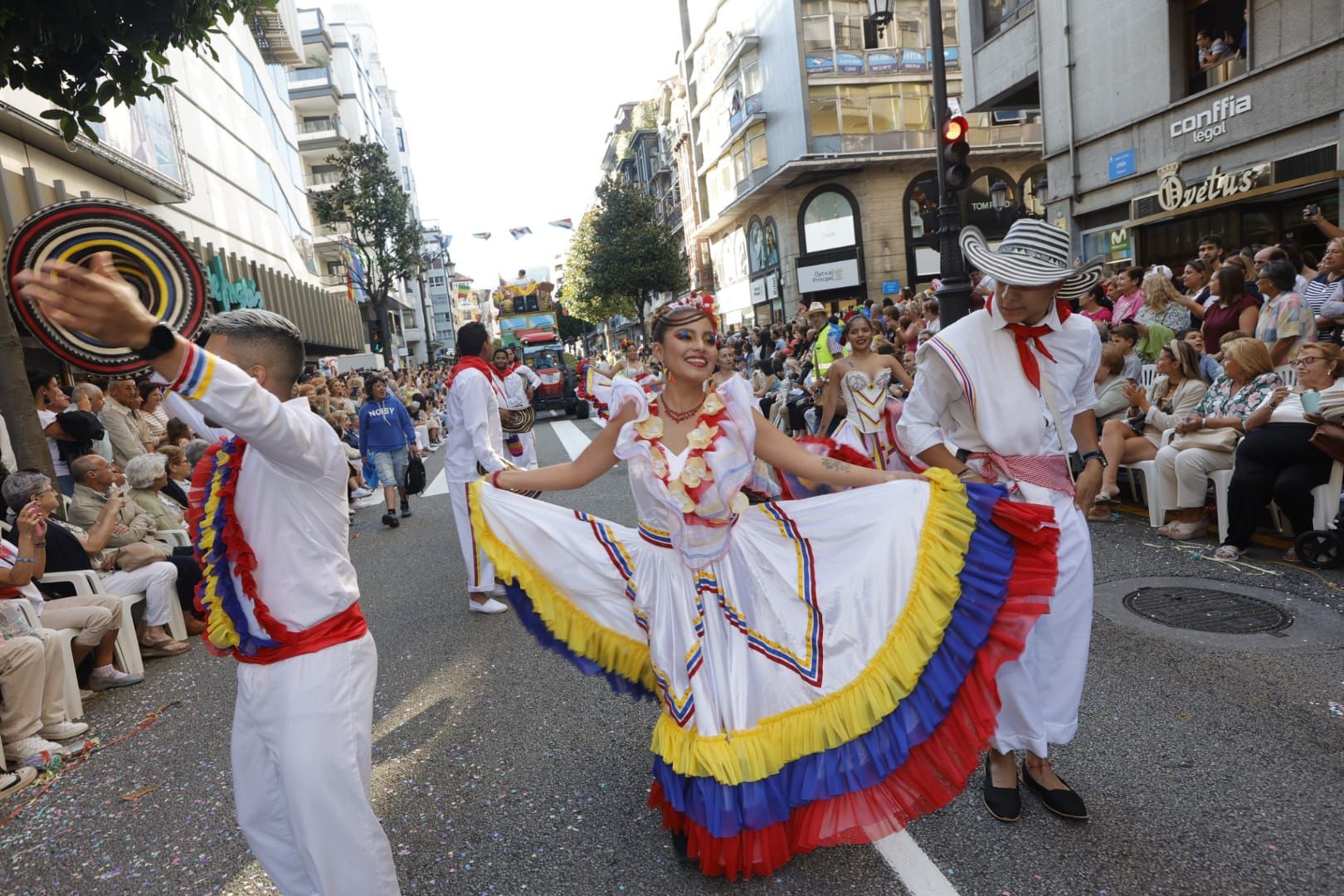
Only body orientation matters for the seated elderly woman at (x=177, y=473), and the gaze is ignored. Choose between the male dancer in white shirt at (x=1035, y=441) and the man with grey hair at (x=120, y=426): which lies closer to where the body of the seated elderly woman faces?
the male dancer in white shirt

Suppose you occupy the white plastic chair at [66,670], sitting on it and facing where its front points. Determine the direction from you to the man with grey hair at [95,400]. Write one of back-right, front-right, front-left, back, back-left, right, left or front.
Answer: left

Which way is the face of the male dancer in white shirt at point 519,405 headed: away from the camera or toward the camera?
toward the camera

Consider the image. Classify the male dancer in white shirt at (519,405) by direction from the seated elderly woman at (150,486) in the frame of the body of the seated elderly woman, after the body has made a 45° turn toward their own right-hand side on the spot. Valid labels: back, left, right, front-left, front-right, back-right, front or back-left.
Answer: front-left

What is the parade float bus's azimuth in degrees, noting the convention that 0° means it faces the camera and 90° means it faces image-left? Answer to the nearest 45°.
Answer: approximately 0°

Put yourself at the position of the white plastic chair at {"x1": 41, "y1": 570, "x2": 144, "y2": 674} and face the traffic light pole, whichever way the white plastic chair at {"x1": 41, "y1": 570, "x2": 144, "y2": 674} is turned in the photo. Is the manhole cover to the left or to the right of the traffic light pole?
right

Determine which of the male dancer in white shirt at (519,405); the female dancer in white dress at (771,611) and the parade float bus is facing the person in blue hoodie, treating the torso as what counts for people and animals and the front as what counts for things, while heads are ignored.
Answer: the parade float bus

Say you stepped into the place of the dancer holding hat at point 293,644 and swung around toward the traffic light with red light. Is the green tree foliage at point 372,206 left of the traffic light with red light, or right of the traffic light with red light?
left

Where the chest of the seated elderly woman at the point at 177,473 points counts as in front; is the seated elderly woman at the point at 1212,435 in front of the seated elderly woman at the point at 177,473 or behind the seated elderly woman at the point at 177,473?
in front

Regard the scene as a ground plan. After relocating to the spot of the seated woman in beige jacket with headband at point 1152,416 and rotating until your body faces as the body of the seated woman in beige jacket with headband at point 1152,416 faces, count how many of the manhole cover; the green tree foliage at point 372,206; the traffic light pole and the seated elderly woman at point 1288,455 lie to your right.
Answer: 2

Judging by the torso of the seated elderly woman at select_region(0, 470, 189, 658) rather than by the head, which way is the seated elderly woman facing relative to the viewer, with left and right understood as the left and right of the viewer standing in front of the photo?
facing to the right of the viewer

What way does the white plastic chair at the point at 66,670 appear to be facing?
to the viewer's right

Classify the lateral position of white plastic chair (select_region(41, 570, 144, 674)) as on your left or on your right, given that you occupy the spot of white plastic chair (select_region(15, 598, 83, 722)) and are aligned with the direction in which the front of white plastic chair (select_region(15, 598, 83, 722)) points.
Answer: on your left

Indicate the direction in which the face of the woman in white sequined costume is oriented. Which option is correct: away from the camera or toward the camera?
toward the camera

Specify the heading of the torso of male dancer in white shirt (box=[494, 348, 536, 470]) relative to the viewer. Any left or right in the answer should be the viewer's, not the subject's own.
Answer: facing the viewer and to the left of the viewer

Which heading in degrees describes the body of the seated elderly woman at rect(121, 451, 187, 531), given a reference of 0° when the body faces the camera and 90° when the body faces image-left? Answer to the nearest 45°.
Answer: approximately 270°

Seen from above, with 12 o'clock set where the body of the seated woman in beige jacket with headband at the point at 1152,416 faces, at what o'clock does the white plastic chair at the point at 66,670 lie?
The white plastic chair is roughly at 12 o'clock from the seated woman in beige jacket with headband.

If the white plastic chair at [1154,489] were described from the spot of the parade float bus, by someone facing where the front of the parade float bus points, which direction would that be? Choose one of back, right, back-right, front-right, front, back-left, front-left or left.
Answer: front

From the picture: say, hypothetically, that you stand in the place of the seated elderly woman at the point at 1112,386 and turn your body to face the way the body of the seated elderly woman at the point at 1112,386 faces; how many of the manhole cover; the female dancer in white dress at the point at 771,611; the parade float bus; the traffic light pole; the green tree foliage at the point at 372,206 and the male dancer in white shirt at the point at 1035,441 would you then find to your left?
3

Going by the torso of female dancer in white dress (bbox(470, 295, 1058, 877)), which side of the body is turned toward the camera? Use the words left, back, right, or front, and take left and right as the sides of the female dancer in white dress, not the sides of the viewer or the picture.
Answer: front

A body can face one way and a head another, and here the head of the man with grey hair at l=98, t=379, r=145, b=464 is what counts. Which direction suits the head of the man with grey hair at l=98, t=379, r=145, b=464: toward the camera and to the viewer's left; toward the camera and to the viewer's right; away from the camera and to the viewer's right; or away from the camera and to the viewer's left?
toward the camera and to the viewer's right
